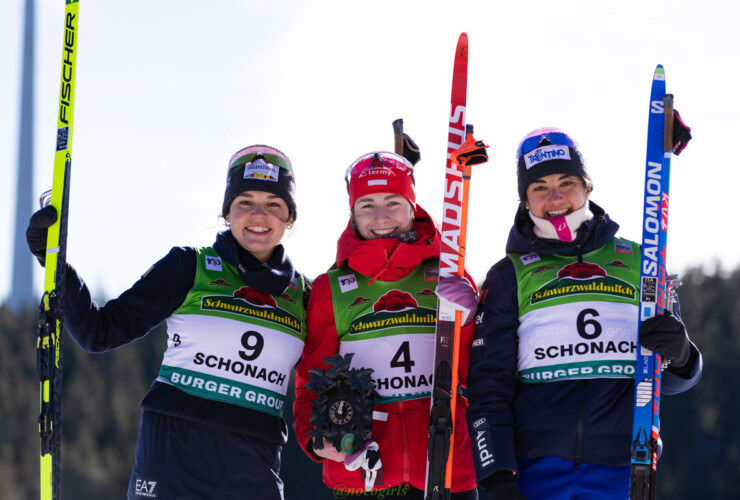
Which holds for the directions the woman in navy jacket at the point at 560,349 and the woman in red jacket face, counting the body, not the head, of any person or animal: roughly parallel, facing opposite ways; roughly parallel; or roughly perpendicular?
roughly parallel

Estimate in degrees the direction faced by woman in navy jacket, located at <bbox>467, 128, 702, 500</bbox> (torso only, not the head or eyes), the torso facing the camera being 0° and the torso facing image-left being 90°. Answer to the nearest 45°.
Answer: approximately 0°

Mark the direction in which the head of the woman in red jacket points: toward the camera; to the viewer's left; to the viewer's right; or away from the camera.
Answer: toward the camera

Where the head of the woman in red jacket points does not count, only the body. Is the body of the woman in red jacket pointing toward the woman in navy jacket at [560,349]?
no

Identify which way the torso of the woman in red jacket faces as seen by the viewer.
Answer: toward the camera

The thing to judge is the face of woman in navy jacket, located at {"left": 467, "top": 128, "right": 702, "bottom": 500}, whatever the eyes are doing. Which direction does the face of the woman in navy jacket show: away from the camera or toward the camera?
toward the camera

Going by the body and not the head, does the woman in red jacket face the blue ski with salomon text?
no

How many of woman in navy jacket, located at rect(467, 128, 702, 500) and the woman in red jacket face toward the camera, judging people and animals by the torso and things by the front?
2

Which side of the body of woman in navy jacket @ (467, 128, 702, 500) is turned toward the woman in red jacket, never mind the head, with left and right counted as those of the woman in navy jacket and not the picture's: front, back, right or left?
right
